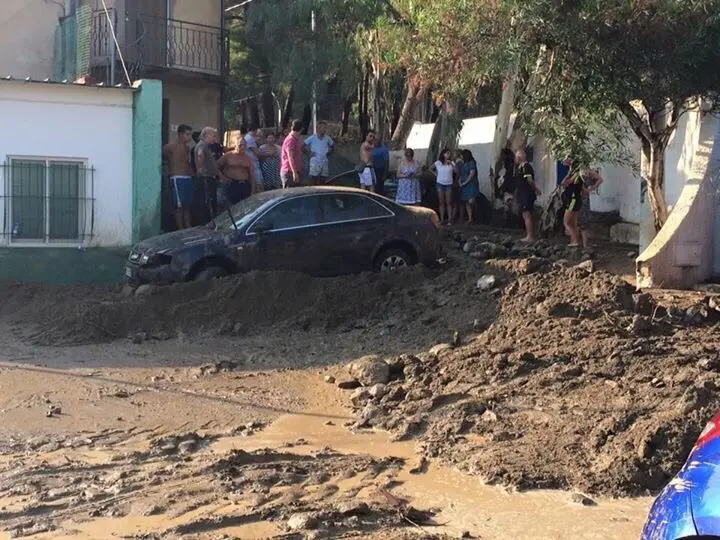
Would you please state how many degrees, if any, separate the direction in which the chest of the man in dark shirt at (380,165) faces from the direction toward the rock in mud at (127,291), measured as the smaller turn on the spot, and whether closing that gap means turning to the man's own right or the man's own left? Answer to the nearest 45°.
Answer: approximately 135° to the man's own left

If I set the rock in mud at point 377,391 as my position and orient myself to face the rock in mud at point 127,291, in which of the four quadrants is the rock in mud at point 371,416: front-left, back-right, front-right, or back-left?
back-left

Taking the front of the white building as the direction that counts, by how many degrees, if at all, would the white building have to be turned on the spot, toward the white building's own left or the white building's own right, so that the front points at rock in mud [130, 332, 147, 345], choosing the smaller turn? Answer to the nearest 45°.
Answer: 0° — it already faces it

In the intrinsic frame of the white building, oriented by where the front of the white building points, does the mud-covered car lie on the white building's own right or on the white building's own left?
on the white building's own left

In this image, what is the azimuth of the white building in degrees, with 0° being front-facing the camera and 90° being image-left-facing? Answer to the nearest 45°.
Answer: approximately 0°

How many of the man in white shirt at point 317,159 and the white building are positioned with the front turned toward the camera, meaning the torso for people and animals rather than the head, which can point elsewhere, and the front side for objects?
2

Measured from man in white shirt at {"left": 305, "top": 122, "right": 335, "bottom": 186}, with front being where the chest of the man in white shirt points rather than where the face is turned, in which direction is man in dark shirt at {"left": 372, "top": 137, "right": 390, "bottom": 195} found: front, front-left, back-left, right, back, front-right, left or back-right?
back-left

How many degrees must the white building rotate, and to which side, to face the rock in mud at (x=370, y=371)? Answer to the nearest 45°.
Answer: approximately 45° to its left

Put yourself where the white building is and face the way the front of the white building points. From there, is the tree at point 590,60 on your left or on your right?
on your left
